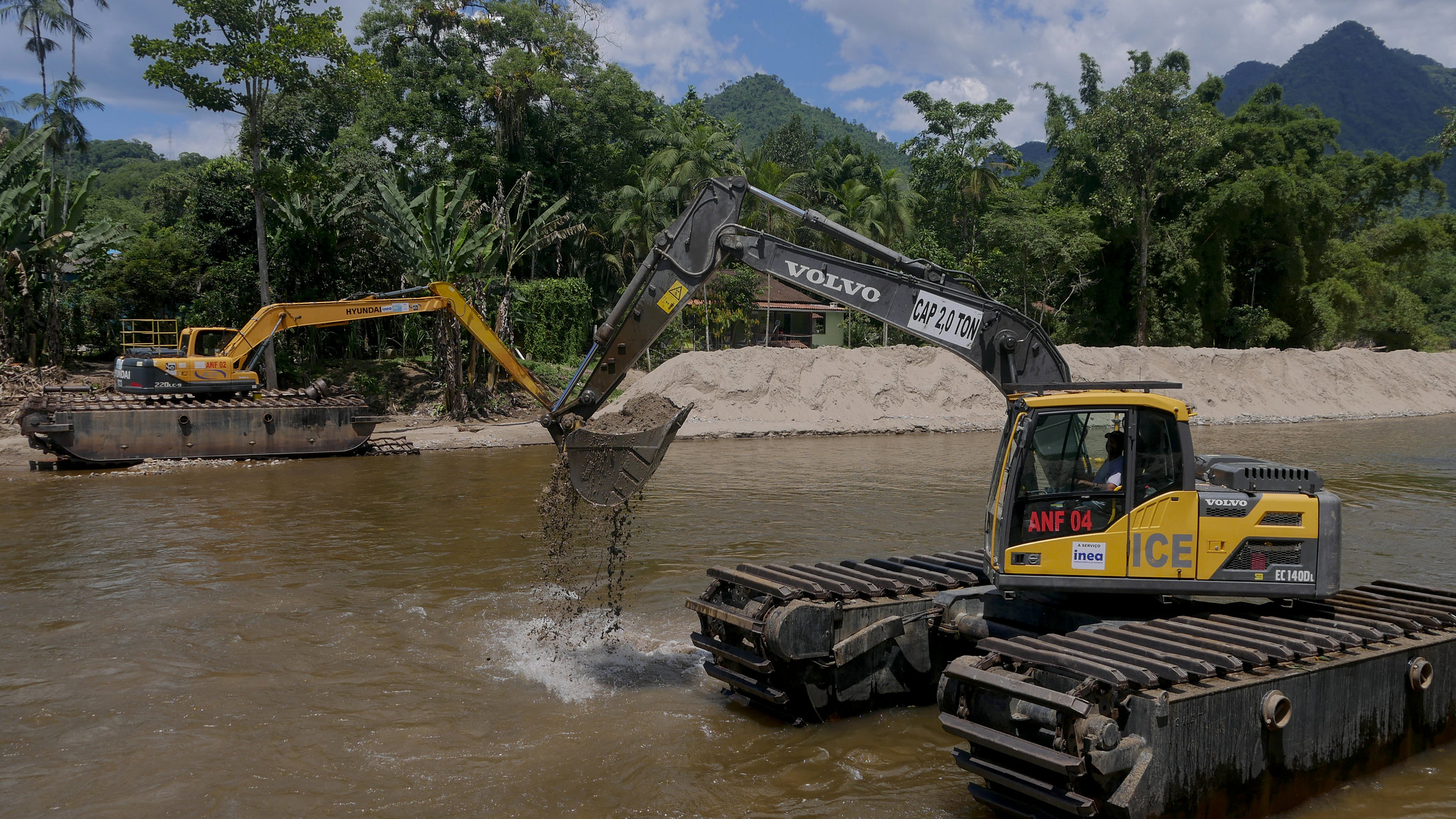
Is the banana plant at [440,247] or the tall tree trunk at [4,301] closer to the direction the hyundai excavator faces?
the banana plant

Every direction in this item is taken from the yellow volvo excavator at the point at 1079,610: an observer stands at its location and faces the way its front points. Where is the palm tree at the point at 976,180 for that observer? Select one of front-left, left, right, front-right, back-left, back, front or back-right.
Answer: right

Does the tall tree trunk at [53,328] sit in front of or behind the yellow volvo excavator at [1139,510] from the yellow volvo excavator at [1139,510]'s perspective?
in front

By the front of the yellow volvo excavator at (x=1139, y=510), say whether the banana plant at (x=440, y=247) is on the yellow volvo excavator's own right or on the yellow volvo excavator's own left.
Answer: on the yellow volvo excavator's own right

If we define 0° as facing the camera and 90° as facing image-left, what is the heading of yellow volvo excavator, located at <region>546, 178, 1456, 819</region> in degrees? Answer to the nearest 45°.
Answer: approximately 90°

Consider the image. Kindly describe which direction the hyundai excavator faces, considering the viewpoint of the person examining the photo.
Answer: facing to the right of the viewer

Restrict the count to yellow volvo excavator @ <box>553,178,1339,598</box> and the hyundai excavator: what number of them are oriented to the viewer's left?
1

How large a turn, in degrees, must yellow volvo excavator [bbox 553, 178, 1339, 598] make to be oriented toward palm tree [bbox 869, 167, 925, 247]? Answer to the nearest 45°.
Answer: approximately 90° to its right

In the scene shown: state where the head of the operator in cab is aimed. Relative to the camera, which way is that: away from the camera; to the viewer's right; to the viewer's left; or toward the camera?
to the viewer's left

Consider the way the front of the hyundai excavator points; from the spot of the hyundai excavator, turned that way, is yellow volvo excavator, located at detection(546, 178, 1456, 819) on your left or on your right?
on your right

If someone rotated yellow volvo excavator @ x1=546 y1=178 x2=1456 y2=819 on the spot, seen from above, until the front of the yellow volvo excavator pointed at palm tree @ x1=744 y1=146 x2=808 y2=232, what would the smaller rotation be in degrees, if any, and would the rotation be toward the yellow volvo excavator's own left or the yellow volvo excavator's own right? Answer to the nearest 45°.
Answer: approximately 90° to the yellow volvo excavator's own right
